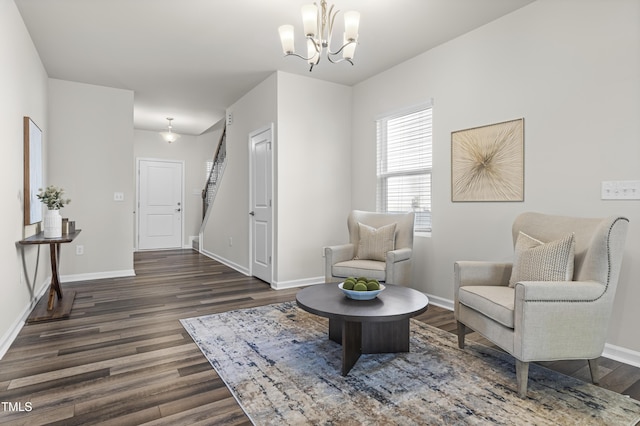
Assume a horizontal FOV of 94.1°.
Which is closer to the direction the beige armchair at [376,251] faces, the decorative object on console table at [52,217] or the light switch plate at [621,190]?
the decorative object on console table

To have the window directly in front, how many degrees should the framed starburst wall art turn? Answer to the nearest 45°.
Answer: approximately 90° to its right

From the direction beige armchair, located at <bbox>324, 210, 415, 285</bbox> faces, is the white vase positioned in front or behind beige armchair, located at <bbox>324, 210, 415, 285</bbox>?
in front

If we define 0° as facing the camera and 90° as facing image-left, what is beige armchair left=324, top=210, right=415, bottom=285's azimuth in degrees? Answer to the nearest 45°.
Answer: approximately 45°

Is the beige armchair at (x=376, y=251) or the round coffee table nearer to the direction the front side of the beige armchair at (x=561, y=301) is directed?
the round coffee table

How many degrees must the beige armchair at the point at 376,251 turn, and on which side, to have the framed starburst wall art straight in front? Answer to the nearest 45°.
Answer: approximately 135° to its left

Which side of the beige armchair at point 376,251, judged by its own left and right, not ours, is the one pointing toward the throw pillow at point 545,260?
left

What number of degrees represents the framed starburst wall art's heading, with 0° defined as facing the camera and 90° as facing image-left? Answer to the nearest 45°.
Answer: approximately 45°

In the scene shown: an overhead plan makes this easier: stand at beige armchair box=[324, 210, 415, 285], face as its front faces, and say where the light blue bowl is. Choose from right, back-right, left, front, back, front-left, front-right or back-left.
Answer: front-left
